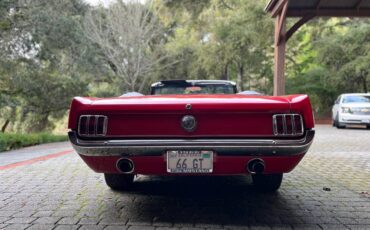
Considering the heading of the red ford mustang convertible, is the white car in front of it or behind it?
in front

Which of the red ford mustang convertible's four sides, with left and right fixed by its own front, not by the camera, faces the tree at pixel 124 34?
front

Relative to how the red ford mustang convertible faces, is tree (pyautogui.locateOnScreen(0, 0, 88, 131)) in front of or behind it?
in front

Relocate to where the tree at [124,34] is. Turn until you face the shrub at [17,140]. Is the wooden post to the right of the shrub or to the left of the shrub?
left

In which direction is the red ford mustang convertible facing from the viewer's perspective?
away from the camera

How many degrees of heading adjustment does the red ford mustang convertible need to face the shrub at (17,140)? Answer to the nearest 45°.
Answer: approximately 45° to its left

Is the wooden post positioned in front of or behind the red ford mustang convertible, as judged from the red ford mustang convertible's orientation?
in front
